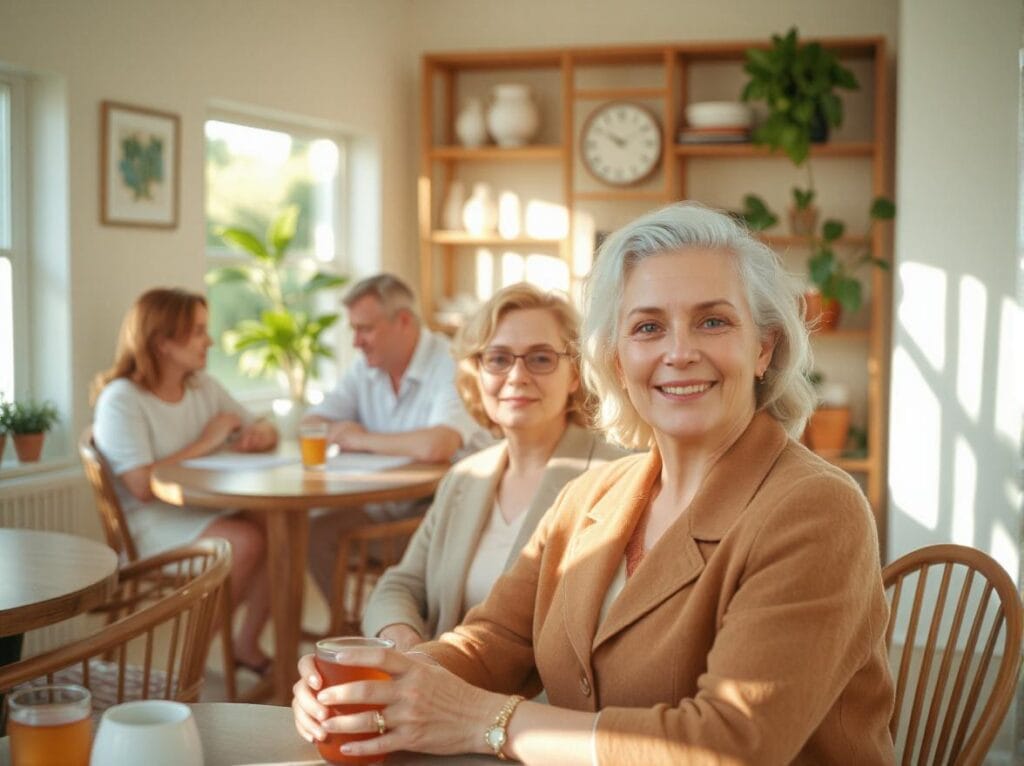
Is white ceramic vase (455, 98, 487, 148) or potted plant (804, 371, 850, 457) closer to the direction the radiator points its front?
the potted plant

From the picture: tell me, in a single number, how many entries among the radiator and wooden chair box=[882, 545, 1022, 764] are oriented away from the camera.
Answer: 0

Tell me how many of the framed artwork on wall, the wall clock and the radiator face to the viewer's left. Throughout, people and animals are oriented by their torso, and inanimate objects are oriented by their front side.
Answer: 0

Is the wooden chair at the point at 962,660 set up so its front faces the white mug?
yes

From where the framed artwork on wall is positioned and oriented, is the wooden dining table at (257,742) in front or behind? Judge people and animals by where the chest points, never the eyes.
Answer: in front

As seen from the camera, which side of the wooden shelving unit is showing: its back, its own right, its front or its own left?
front

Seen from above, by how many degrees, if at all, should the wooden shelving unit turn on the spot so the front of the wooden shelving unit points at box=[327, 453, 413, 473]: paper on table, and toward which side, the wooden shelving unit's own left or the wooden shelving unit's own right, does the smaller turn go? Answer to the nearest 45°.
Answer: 0° — it already faces it

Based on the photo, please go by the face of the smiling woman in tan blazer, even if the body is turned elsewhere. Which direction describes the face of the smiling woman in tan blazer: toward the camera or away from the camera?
toward the camera

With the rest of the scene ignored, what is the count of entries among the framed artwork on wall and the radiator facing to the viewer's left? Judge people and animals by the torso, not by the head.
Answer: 0

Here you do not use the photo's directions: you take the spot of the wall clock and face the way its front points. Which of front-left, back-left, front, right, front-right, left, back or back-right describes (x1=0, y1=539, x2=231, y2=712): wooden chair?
front

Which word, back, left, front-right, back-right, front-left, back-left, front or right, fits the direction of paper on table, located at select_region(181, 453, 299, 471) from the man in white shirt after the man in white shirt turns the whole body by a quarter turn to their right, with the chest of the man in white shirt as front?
left

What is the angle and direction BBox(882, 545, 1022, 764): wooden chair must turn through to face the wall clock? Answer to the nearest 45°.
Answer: approximately 135° to its right

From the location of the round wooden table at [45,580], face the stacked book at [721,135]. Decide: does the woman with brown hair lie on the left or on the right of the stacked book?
left

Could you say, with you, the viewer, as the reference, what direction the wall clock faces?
facing the viewer
